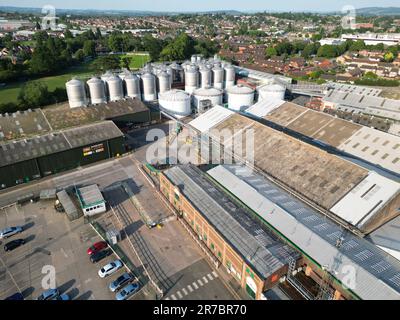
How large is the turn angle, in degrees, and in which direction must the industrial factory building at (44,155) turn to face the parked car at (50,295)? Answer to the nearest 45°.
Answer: approximately 45° to its right

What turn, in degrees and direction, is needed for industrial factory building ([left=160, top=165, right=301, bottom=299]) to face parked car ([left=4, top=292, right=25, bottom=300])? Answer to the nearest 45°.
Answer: approximately 45° to its right

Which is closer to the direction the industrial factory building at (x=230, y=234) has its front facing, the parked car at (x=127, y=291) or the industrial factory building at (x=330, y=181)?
the parked car

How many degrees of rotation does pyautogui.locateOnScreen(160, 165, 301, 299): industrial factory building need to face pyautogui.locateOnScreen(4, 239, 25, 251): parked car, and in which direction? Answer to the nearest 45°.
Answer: approximately 45° to its right

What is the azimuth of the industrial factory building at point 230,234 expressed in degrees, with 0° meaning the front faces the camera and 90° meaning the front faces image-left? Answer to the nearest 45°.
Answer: approximately 45°
